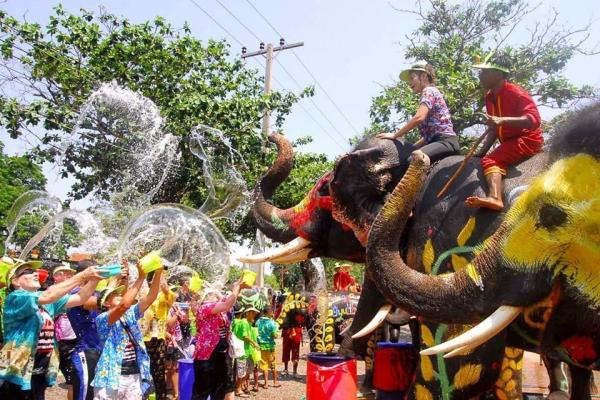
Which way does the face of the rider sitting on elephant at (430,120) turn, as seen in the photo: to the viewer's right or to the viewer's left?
to the viewer's left

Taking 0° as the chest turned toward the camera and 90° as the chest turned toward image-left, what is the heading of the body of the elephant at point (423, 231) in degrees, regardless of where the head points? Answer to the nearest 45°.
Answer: approximately 90°

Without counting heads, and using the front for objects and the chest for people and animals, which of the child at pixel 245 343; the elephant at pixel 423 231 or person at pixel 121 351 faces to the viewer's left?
the elephant

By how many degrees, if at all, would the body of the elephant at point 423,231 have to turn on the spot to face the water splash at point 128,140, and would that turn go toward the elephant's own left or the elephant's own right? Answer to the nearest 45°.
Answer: approximately 45° to the elephant's own right

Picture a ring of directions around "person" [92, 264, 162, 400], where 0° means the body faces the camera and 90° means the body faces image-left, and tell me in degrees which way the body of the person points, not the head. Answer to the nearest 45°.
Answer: approximately 315°

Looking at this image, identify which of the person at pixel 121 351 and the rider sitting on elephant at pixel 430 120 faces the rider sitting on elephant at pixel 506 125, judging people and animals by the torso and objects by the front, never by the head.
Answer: the person

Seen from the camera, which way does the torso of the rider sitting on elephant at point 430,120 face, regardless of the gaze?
to the viewer's left
